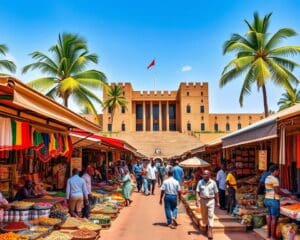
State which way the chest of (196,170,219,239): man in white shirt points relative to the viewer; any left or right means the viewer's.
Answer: facing the viewer

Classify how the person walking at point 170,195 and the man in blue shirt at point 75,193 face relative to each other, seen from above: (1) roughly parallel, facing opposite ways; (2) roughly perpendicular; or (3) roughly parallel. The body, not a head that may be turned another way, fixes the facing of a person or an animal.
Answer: roughly parallel

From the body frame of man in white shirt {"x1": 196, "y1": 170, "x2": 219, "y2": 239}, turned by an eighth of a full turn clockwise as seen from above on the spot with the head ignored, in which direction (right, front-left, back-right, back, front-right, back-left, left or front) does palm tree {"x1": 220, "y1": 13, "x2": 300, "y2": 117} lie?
back-right
